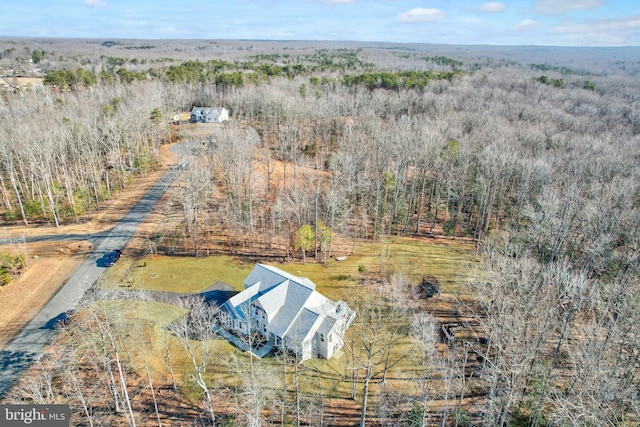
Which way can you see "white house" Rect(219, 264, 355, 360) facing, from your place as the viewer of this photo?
facing the viewer and to the left of the viewer

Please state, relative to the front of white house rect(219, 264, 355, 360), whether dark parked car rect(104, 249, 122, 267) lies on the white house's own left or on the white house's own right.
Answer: on the white house's own right
